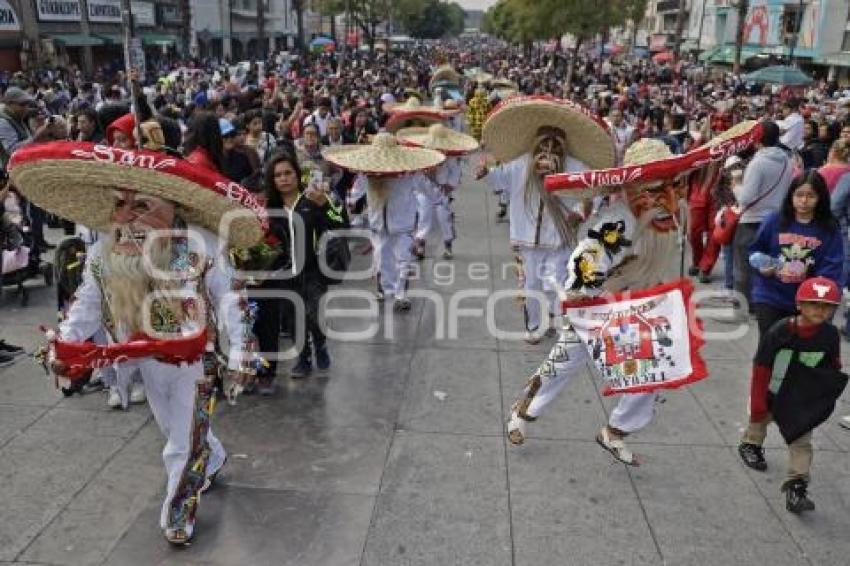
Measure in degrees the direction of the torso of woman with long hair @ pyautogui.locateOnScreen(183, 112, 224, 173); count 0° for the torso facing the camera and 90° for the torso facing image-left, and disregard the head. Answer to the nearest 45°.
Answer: approximately 180°

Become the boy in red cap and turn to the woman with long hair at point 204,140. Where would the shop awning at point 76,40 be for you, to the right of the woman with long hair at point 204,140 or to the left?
right

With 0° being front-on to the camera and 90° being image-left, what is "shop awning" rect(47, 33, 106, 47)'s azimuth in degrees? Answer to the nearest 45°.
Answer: approximately 315°

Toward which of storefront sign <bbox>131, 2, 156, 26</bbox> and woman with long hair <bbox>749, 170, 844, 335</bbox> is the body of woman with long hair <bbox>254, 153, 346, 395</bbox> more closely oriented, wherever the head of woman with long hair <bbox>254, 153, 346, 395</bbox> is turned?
the woman with long hair

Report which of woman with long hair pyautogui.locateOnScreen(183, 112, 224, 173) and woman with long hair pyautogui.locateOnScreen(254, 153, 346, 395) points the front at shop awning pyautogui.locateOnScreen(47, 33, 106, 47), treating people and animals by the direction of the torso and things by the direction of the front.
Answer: woman with long hair pyautogui.locateOnScreen(183, 112, 224, 173)

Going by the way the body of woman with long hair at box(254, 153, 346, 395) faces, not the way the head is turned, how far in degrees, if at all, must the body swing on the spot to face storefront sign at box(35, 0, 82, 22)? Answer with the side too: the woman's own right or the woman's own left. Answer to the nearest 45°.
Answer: approximately 180°

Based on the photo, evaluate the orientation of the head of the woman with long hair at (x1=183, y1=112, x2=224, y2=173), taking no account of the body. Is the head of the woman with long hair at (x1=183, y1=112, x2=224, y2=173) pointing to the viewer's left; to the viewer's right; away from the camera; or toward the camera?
away from the camera

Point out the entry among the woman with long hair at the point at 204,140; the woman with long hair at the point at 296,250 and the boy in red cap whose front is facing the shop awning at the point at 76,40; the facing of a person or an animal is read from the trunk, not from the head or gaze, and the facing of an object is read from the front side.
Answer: the woman with long hair at the point at 204,140

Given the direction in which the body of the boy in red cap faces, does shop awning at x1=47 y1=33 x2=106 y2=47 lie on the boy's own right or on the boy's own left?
on the boy's own right

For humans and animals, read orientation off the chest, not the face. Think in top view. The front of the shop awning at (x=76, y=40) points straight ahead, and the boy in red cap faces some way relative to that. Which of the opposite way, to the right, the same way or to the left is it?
to the right
